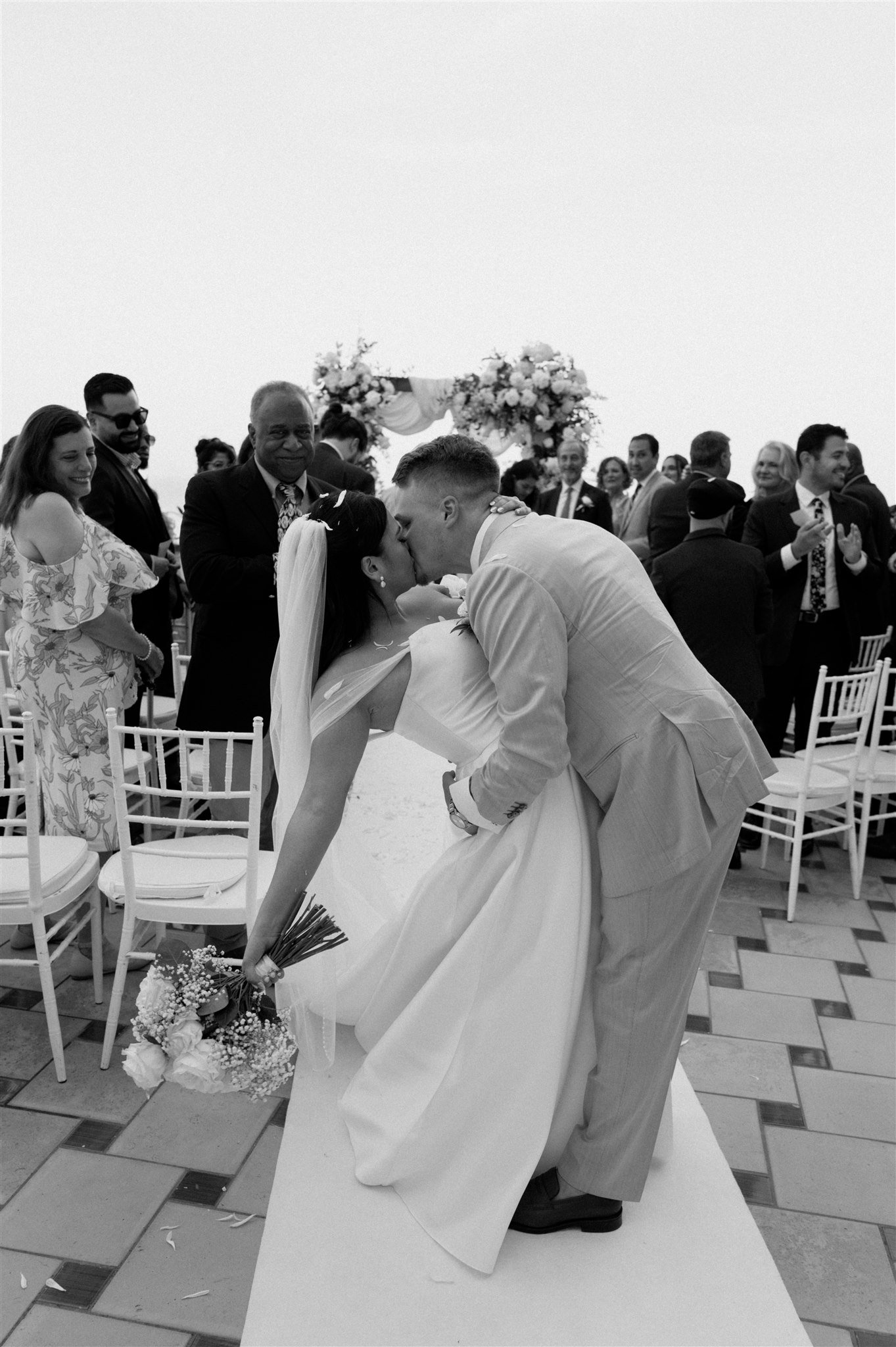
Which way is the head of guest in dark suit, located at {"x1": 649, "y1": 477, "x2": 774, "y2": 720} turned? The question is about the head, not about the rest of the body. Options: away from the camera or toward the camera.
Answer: away from the camera

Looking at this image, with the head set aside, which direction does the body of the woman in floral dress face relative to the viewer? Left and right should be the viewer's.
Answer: facing to the right of the viewer

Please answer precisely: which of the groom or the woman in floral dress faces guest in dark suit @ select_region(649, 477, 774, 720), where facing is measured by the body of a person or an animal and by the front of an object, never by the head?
the woman in floral dress

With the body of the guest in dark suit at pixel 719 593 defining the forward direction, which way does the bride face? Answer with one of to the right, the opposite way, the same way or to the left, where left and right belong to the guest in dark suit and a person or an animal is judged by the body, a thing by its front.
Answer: to the right

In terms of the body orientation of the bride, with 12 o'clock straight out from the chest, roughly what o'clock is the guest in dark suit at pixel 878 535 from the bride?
The guest in dark suit is roughly at 10 o'clock from the bride.

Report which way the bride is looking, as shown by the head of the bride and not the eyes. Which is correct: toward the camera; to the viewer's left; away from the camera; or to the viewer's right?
to the viewer's right

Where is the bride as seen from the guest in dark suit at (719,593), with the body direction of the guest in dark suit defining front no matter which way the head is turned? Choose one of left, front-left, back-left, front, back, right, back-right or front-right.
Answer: back

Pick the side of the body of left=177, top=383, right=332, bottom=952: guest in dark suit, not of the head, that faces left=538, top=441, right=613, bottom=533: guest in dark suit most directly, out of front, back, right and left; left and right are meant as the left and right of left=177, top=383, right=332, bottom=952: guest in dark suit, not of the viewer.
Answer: left

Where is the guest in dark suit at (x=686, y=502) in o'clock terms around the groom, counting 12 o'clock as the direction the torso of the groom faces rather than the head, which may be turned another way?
The guest in dark suit is roughly at 3 o'clock from the groom.

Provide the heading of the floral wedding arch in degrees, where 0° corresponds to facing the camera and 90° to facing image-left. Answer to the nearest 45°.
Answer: approximately 0°

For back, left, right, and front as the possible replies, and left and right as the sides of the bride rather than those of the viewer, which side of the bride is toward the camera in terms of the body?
right
